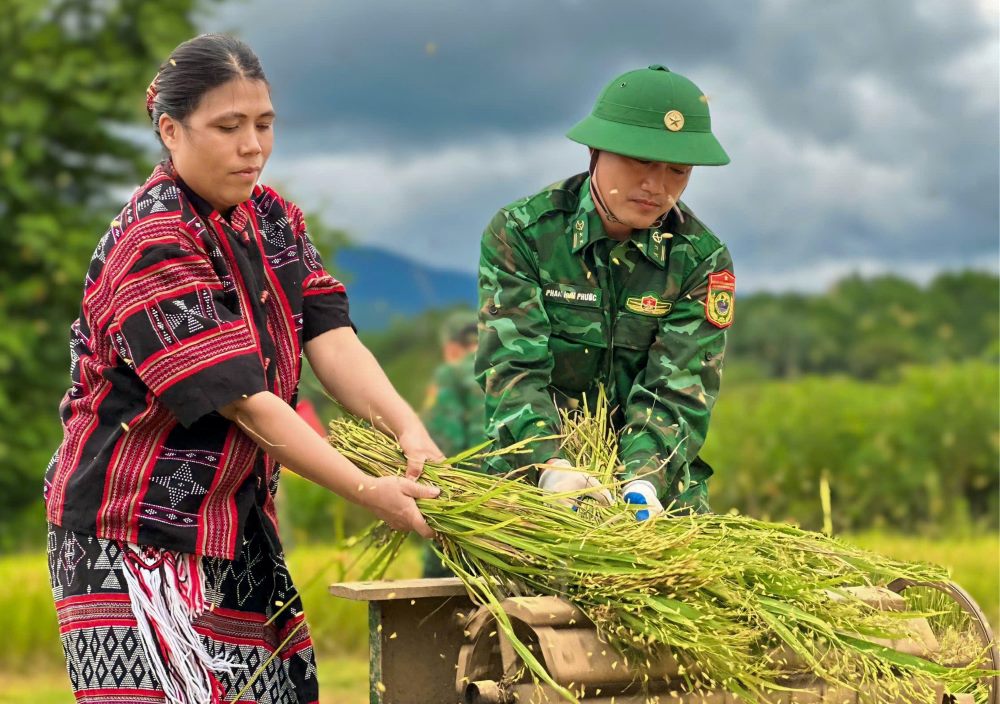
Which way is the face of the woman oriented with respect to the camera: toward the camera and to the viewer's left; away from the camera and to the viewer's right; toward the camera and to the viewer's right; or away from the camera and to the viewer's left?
toward the camera and to the viewer's right

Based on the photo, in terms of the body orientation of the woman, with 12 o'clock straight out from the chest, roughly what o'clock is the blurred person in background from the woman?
The blurred person in background is roughly at 8 o'clock from the woman.

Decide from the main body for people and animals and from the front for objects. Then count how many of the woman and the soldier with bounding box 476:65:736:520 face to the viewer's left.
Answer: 0

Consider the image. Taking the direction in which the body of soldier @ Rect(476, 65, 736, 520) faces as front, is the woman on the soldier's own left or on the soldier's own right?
on the soldier's own right

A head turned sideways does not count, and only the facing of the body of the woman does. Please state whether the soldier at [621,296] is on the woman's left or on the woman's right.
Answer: on the woman's left

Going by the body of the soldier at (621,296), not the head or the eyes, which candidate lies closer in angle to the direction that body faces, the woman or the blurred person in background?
the woman

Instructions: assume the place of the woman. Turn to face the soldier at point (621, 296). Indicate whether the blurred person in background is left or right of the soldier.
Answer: left

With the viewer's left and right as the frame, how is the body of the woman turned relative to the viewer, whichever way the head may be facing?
facing the viewer and to the right of the viewer

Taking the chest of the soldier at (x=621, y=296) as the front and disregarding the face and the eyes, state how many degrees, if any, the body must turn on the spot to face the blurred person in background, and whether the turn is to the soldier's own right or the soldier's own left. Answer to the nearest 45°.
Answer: approximately 180°

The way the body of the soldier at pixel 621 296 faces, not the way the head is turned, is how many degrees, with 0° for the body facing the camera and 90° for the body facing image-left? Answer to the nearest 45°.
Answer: approximately 0°
